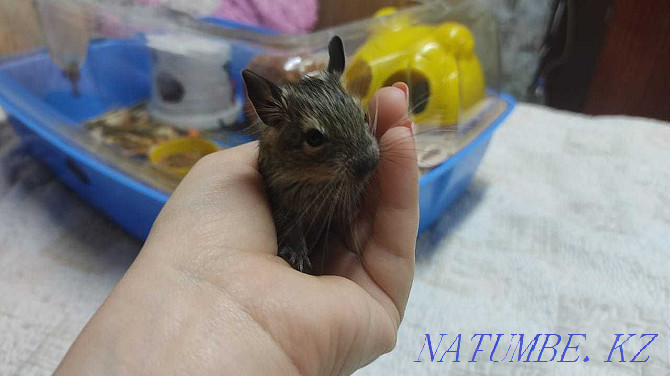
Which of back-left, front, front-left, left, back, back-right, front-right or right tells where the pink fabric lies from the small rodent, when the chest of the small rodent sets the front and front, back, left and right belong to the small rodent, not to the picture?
back-left

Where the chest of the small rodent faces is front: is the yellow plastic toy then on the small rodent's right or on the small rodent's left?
on the small rodent's left

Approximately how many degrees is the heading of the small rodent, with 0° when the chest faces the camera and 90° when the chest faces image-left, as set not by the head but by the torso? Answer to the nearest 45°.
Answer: approximately 315°

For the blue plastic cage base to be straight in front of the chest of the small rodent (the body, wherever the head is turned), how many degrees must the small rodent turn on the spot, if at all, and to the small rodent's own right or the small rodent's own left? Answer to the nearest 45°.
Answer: approximately 180°
